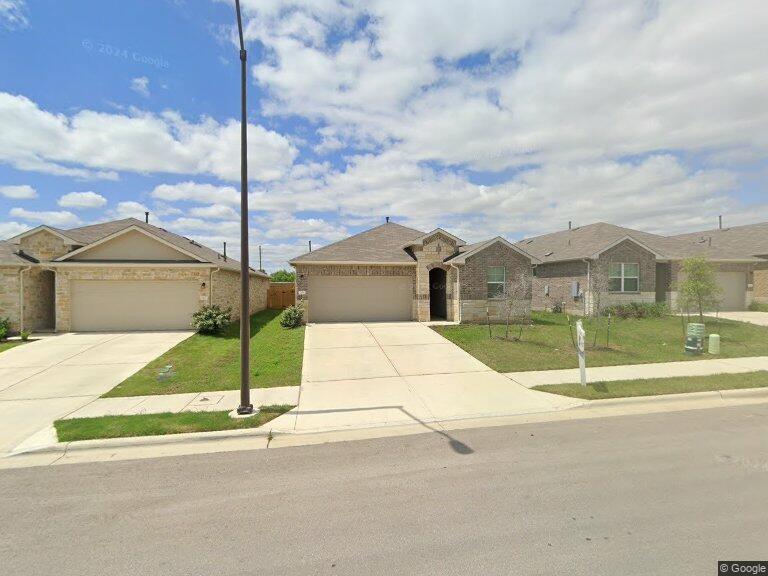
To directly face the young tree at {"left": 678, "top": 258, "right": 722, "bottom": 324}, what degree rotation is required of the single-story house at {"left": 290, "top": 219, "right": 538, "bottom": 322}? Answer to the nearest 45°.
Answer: approximately 90° to its left

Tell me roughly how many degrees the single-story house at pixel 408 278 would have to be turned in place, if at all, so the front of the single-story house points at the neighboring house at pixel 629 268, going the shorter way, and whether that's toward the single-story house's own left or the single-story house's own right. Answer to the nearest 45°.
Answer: approximately 90° to the single-story house's own left

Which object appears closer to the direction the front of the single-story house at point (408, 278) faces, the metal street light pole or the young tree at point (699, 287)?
the metal street light pole

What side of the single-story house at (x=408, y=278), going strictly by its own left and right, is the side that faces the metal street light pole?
front

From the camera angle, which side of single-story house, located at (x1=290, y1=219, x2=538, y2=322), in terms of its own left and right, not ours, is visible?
front

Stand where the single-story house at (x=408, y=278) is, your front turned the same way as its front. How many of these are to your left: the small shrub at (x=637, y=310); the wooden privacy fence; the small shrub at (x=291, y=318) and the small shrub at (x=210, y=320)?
1

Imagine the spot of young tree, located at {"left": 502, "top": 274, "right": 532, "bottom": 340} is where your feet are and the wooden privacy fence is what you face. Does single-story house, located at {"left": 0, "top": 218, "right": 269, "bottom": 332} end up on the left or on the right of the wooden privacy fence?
left

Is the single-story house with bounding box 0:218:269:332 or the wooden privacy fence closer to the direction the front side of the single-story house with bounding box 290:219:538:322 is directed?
the single-story house

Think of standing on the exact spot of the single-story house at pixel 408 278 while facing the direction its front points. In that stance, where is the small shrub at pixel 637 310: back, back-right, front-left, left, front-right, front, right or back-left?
left

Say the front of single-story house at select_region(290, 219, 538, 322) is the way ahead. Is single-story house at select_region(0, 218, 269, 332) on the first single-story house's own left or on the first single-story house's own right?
on the first single-story house's own right

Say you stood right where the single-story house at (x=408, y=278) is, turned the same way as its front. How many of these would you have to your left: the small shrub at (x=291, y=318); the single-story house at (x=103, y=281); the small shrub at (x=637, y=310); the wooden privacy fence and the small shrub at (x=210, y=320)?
1

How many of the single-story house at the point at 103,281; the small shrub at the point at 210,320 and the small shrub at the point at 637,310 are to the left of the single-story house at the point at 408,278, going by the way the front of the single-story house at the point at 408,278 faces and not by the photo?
1

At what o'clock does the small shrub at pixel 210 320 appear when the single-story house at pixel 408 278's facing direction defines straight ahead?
The small shrub is roughly at 2 o'clock from the single-story house.
